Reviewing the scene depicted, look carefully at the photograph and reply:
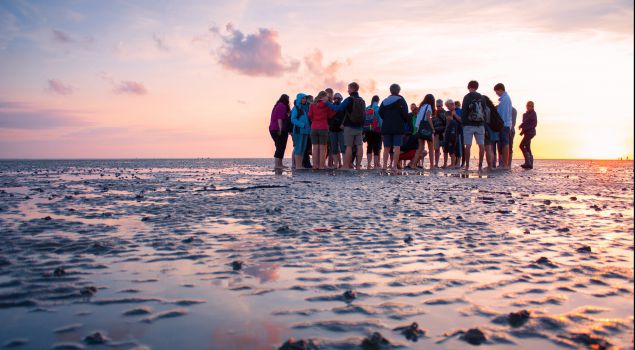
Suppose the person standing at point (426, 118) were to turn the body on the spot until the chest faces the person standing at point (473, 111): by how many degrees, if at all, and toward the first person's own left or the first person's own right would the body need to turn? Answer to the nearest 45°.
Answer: approximately 90° to the first person's own right

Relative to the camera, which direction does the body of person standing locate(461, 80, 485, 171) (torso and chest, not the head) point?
away from the camera

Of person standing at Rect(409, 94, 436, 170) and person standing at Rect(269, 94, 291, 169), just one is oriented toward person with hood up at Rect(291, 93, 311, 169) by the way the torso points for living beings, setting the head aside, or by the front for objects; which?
person standing at Rect(269, 94, 291, 169)

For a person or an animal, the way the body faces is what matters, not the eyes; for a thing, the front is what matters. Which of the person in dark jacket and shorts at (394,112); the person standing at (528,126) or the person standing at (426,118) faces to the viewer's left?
the person standing at (528,126)

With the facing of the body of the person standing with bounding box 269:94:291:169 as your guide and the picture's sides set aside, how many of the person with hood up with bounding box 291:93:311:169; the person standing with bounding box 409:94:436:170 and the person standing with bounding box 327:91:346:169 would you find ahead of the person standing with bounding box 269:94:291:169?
3

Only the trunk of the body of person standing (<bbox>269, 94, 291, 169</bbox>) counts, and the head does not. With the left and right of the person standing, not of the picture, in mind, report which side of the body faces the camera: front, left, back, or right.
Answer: right

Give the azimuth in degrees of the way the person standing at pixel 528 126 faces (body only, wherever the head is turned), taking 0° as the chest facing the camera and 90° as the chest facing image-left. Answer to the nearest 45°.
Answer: approximately 90°

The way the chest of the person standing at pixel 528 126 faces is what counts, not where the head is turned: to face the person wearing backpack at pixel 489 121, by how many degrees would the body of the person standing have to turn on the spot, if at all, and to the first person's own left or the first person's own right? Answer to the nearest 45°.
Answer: approximately 45° to the first person's own left

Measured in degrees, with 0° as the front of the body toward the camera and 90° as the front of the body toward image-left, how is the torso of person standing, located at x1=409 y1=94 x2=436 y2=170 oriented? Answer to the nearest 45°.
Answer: approximately 225°

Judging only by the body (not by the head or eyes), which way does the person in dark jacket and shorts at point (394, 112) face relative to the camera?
away from the camera

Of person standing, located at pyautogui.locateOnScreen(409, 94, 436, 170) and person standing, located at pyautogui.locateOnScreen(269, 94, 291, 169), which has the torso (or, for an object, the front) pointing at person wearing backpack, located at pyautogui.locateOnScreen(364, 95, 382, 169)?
person standing, located at pyautogui.locateOnScreen(269, 94, 291, 169)
